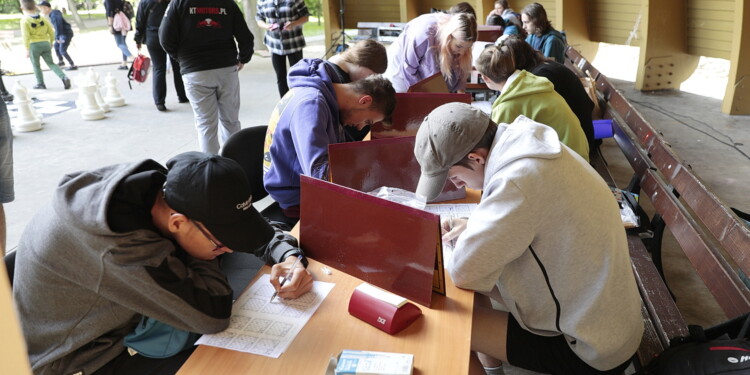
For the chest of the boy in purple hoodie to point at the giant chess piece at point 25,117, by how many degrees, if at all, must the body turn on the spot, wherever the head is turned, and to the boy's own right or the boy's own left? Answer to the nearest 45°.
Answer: approximately 135° to the boy's own left

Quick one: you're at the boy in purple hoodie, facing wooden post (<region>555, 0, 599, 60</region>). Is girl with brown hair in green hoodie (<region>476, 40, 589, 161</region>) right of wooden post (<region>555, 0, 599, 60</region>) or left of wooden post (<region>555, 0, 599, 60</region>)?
right

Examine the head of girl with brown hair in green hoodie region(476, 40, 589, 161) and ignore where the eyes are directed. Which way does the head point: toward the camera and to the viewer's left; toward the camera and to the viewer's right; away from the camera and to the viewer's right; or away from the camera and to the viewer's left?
away from the camera and to the viewer's left

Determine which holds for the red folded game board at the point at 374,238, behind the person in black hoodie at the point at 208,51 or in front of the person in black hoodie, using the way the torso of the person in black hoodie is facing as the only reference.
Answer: behind

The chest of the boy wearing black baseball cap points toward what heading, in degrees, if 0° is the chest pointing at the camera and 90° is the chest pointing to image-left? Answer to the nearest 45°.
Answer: approximately 270°

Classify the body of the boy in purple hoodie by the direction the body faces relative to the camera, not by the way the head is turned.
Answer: to the viewer's right

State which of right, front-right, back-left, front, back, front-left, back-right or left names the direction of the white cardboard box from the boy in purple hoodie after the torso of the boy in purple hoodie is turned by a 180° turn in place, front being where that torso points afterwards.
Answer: left

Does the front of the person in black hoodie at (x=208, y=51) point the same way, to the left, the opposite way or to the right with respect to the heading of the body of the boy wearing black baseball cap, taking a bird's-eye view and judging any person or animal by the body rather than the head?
to the left

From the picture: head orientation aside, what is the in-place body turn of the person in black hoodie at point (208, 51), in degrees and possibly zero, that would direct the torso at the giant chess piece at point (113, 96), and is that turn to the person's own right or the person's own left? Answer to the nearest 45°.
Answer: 0° — they already face it

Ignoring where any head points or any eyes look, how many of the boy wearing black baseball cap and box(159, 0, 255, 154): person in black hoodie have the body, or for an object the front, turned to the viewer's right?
1

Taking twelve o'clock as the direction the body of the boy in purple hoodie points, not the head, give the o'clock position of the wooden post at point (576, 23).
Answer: The wooden post is roughly at 10 o'clock from the boy in purple hoodie.

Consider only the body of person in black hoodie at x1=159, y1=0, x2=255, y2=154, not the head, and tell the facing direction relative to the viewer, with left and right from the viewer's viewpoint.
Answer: facing away from the viewer

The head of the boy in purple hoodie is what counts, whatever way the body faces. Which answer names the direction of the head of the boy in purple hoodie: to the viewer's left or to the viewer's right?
to the viewer's right
